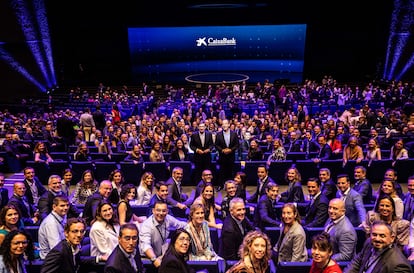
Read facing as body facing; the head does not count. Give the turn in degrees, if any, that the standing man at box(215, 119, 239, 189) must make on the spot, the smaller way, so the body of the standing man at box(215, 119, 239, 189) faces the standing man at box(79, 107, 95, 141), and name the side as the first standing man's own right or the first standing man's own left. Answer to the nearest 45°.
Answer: approximately 135° to the first standing man's own right

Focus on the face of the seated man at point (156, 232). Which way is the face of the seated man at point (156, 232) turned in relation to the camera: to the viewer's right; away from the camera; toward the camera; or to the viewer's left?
toward the camera

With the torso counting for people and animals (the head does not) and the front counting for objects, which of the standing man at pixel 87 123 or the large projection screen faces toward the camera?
the large projection screen

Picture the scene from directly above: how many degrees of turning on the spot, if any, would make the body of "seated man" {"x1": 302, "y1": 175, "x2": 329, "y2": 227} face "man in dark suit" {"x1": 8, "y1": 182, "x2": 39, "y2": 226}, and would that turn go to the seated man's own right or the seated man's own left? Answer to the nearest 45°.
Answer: approximately 45° to the seated man's own right

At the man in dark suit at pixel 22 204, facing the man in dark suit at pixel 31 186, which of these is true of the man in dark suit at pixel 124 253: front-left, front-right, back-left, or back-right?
back-right

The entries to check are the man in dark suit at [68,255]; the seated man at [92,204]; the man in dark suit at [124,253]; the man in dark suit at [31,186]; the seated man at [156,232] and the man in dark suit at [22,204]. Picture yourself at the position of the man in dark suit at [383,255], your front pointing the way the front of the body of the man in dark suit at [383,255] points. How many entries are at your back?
0

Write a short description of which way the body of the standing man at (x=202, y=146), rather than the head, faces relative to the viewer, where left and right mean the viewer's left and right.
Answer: facing the viewer

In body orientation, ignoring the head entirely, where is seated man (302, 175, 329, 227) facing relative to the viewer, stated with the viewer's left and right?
facing the viewer and to the left of the viewer

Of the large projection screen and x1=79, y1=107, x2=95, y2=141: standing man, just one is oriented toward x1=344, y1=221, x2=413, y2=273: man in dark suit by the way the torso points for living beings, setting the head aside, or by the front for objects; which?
the large projection screen

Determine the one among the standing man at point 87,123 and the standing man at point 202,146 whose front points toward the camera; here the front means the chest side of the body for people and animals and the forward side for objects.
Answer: the standing man at point 202,146

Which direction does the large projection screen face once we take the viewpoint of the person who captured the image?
facing the viewer

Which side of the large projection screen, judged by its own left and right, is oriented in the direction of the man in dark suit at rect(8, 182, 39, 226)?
front

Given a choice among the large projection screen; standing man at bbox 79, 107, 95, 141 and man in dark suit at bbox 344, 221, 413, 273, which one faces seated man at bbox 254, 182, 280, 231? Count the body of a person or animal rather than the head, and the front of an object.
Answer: the large projection screen

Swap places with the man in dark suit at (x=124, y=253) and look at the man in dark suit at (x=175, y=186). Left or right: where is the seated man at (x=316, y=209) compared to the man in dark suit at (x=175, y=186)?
right

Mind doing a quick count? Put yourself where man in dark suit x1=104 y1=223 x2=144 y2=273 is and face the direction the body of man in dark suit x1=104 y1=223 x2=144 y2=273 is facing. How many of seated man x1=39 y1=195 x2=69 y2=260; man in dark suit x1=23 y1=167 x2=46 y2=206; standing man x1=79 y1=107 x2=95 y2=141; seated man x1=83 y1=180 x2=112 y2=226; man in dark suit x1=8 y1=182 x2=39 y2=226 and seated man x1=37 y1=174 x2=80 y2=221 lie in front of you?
0

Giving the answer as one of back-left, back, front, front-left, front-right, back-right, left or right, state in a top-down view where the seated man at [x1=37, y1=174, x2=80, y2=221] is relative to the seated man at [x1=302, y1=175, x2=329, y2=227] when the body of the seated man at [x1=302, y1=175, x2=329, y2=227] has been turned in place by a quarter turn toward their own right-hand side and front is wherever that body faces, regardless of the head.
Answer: front-left
